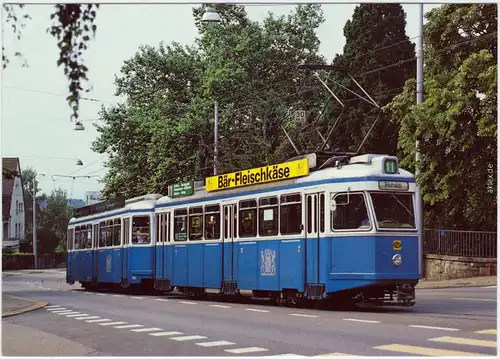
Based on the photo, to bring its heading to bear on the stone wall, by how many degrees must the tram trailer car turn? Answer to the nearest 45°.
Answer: approximately 45° to its left

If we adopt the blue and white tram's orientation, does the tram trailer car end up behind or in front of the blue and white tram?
behind

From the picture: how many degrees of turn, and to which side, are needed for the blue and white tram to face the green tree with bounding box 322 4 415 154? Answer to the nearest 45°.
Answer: approximately 135° to its left

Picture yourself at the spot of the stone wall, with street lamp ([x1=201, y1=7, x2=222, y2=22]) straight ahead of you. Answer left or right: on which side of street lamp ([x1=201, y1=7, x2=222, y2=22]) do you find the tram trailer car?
right

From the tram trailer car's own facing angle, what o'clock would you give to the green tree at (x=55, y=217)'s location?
The green tree is roughly at 7 o'clock from the tram trailer car.

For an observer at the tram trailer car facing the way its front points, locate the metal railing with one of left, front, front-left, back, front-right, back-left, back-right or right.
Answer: front-left

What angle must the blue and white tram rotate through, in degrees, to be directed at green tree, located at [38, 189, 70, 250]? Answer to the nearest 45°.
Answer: approximately 180°

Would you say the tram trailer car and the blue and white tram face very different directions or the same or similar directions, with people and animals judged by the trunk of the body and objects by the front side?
same or similar directions

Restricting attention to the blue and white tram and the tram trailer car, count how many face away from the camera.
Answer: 0

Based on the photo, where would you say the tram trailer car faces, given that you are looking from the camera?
facing the viewer and to the right of the viewer
